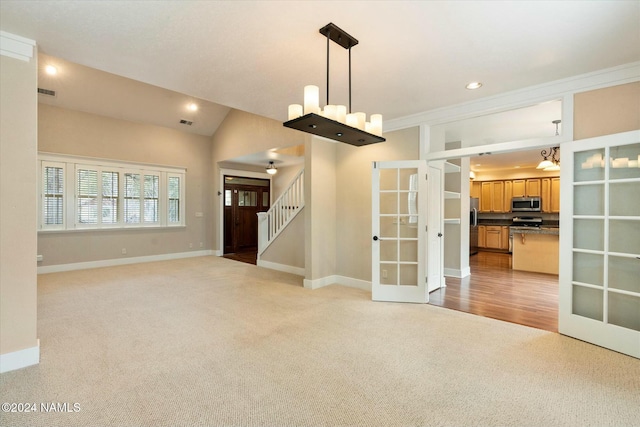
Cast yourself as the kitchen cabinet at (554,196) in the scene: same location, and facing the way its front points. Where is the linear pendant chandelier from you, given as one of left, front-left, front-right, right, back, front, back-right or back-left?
front

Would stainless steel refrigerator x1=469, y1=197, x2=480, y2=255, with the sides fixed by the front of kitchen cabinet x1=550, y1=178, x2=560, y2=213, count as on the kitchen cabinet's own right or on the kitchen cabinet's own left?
on the kitchen cabinet's own right

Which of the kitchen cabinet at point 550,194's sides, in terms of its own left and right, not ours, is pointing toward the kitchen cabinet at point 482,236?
right

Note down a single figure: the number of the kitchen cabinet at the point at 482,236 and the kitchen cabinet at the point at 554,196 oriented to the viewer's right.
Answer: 0

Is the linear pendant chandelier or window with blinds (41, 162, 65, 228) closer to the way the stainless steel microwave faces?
the linear pendant chandelier

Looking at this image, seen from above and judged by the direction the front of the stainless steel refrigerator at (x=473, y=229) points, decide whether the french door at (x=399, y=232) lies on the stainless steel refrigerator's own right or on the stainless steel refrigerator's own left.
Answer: on the stainless steel refrigerator's own right

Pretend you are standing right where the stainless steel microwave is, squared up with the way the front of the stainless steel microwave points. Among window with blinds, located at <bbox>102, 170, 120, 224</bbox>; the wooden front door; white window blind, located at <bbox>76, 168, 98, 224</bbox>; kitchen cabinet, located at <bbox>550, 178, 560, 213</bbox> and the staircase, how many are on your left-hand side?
1

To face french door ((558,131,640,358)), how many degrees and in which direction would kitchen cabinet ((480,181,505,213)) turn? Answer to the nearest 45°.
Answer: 0° — it already faces it

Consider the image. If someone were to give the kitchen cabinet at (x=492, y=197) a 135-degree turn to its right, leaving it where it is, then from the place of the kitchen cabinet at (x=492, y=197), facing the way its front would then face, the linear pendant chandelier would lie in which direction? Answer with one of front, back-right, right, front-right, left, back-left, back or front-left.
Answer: back-left

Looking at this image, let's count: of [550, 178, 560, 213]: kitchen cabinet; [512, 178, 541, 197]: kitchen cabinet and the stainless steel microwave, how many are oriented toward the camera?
3

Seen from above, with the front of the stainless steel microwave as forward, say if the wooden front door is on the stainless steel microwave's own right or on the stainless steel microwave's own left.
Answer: on the stainless steel microwave's own right

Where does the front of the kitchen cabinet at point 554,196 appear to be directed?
toward the camera

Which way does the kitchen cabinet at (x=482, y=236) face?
toward the camera

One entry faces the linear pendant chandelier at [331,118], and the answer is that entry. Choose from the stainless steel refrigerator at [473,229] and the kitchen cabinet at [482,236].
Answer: the kitchen cabinet

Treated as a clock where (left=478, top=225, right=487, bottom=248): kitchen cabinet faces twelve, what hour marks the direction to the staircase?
The staircase is roughly at 1 o'clock from the kitchen cabinet.

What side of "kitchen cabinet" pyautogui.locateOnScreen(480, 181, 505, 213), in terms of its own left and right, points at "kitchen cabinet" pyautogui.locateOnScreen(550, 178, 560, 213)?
left
